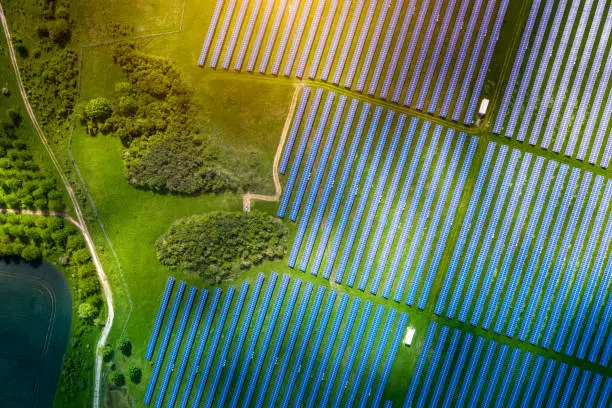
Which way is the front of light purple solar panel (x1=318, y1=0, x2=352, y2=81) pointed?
to the viewer's left

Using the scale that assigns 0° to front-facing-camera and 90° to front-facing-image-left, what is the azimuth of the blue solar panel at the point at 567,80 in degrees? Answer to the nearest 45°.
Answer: approximately 90°
